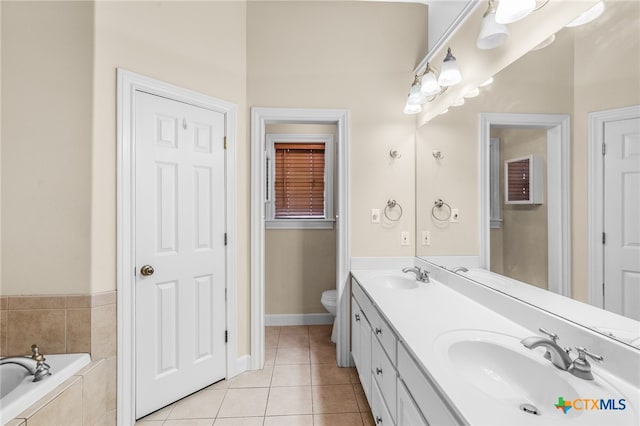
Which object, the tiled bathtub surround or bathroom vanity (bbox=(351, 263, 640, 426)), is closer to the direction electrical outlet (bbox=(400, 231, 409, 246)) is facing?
the bathroom vanity

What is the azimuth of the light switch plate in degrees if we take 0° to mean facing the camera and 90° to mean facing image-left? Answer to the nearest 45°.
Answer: approximately 0°

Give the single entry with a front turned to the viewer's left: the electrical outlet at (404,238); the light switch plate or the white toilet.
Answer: the white toilet

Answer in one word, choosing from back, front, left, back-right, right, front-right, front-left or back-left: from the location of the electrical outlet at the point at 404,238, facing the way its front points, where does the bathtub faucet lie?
front-right

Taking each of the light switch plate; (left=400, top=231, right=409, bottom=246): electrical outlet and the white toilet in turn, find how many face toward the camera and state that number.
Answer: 2

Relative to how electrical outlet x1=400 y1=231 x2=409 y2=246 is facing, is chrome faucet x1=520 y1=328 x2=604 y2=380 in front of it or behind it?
in front

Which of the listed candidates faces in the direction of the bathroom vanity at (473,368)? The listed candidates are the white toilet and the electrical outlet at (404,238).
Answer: the electrical outlet

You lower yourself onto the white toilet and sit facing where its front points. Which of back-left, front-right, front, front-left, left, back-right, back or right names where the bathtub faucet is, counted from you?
front-left

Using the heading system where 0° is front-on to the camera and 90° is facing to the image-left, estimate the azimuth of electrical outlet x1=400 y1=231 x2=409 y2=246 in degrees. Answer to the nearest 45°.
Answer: approximately 0°

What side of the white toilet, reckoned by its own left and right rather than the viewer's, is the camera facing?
left

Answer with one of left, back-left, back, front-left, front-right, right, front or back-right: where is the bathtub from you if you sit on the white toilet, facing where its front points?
front-left

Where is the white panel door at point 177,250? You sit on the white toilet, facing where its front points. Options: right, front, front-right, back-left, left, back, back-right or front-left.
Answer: front-left

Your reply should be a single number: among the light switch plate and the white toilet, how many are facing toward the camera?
1

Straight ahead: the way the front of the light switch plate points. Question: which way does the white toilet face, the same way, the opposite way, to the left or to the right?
to the right
